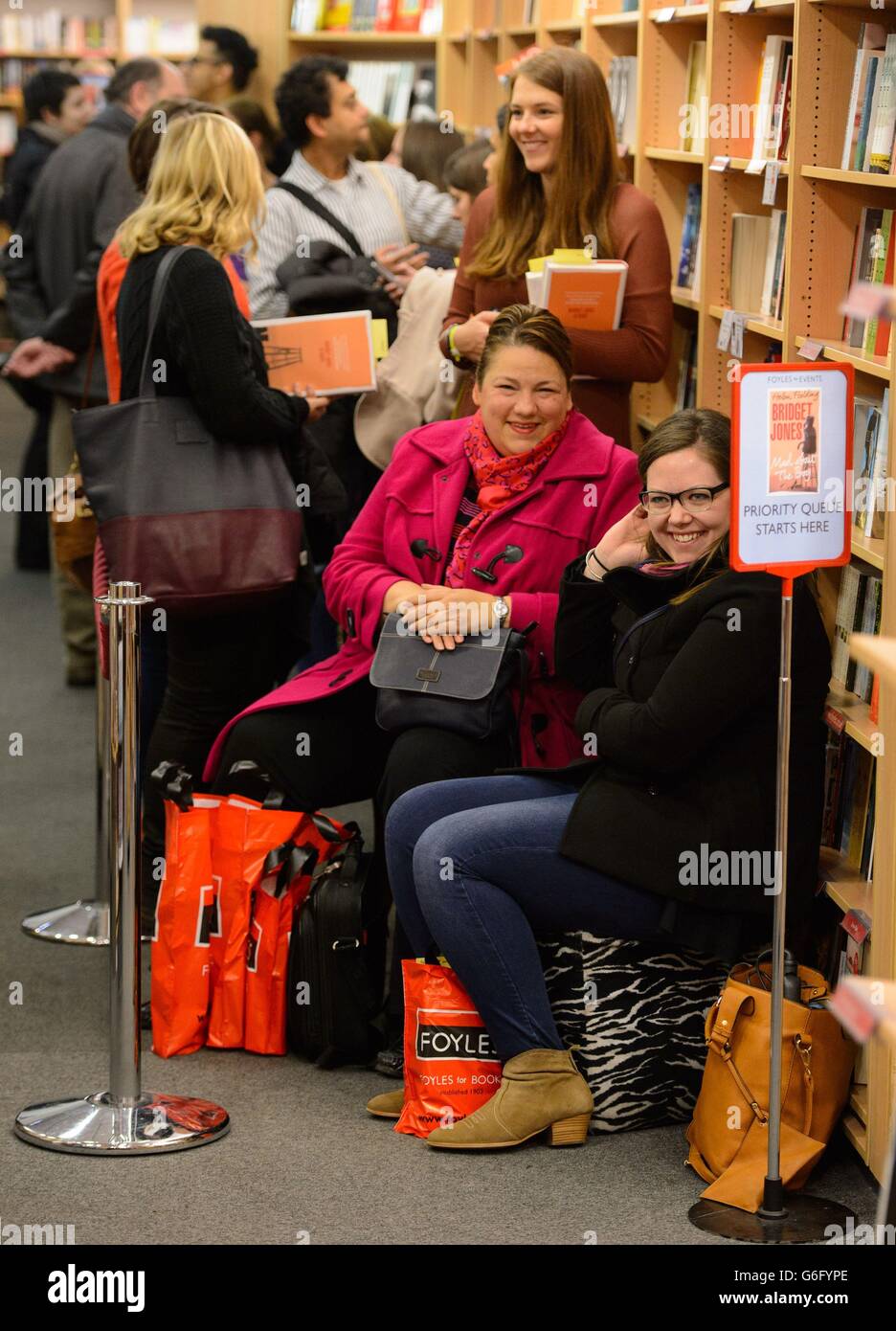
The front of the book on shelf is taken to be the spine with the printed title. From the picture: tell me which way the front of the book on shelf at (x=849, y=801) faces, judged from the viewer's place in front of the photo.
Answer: facing the viewer and to the left of the viewer

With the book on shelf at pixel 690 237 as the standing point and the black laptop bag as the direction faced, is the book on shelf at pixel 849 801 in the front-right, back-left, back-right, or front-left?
front-left

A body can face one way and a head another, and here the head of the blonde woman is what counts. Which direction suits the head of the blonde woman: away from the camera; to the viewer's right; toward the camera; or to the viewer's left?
away from the camera

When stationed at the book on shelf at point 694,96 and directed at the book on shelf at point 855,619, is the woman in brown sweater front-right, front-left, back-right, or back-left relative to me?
front-right

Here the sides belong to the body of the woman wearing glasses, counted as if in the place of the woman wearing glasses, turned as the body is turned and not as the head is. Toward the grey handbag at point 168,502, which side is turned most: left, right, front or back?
right

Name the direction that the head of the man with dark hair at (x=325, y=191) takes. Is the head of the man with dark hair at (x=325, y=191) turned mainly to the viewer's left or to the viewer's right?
to the viewer's right

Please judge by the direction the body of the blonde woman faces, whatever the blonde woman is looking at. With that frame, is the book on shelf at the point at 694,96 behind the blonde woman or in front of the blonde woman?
in front

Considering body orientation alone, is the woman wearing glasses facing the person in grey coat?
no

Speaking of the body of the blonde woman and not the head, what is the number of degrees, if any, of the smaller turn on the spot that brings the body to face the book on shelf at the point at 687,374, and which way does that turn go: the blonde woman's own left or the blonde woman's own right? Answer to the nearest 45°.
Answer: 0° — they already face it

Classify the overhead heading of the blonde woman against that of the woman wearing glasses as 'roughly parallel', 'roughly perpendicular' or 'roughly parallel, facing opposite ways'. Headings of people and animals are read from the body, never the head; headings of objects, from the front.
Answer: roughly parallel, facing opposite ways

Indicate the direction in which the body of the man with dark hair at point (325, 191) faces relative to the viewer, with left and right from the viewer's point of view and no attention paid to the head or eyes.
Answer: facing the viewer and to the right of the viewer
